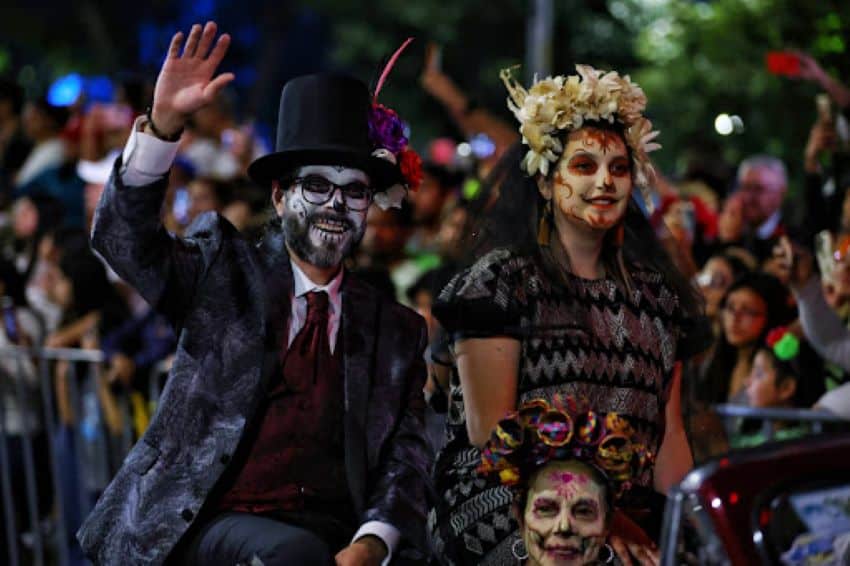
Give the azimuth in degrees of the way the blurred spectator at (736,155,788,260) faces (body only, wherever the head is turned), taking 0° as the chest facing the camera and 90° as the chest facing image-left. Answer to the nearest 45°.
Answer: approximately 45°

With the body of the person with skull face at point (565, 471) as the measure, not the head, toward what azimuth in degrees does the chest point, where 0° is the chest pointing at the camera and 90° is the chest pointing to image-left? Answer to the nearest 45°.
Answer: approximately 0°

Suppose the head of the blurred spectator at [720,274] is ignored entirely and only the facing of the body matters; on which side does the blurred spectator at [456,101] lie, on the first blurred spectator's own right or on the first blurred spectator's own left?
on the first blurred spectator's own right

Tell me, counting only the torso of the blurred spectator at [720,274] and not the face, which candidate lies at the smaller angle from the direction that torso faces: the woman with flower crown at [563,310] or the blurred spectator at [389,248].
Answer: the woman with flower crown

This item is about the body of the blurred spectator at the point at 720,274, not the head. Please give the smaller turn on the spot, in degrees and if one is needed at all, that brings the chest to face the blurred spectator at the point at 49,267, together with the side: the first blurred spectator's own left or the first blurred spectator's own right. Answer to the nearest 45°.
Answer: approximately 45° to the first blurred spectator's own right

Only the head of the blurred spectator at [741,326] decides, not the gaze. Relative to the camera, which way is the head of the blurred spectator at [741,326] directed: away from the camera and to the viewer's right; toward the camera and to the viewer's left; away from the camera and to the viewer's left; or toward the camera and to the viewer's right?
toward the camera and to the viewer's left
